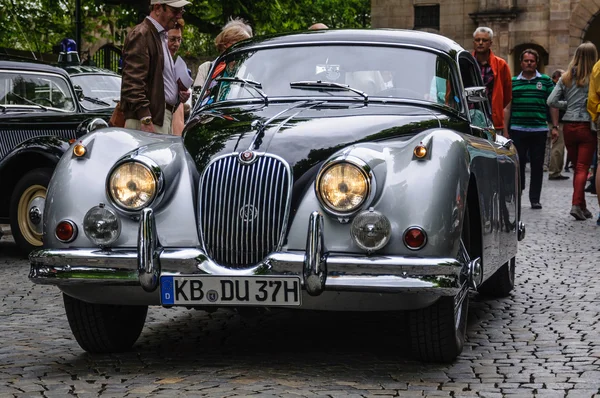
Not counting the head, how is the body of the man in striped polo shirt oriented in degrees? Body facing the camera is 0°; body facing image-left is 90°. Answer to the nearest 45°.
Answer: approximately 0°

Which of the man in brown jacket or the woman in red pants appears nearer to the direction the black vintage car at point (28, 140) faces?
the man in brown jacket

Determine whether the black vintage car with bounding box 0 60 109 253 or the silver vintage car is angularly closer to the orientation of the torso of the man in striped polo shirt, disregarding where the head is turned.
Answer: the silver vintage car

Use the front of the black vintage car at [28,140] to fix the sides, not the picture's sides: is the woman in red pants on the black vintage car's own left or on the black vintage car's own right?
on the black vintage car's own left

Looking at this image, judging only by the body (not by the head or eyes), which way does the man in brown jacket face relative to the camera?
to the viewer's right

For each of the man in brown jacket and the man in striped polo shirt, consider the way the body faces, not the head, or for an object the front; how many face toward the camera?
1

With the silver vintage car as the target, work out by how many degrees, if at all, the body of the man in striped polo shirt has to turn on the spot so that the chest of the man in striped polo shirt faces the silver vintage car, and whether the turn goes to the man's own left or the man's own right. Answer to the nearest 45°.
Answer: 0° — they already face it

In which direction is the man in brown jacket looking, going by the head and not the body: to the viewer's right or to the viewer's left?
to the viewer's right
